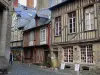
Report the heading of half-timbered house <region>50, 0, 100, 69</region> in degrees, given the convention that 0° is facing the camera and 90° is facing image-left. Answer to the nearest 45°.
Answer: approximately 45°

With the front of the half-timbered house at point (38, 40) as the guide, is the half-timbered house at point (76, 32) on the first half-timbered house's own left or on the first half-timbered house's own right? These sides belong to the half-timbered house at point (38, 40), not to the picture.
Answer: on the first half-timbered house's own left

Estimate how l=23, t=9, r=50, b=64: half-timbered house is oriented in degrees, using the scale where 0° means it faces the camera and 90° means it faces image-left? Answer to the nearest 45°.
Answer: approximately 45°

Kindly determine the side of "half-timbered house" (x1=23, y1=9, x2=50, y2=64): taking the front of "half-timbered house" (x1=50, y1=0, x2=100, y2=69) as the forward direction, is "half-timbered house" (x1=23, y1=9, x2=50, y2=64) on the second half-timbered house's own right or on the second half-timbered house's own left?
on the second half-timbered house's own right
